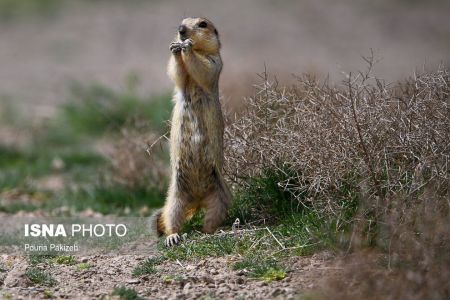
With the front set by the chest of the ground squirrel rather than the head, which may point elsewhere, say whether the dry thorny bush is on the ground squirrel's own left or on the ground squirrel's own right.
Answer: on the ground squirrel's own left

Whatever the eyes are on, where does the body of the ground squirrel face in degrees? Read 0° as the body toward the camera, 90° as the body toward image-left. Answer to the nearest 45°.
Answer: approximately 45°

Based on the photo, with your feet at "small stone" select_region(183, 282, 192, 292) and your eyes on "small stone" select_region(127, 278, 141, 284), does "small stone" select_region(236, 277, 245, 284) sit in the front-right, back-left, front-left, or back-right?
back-right
